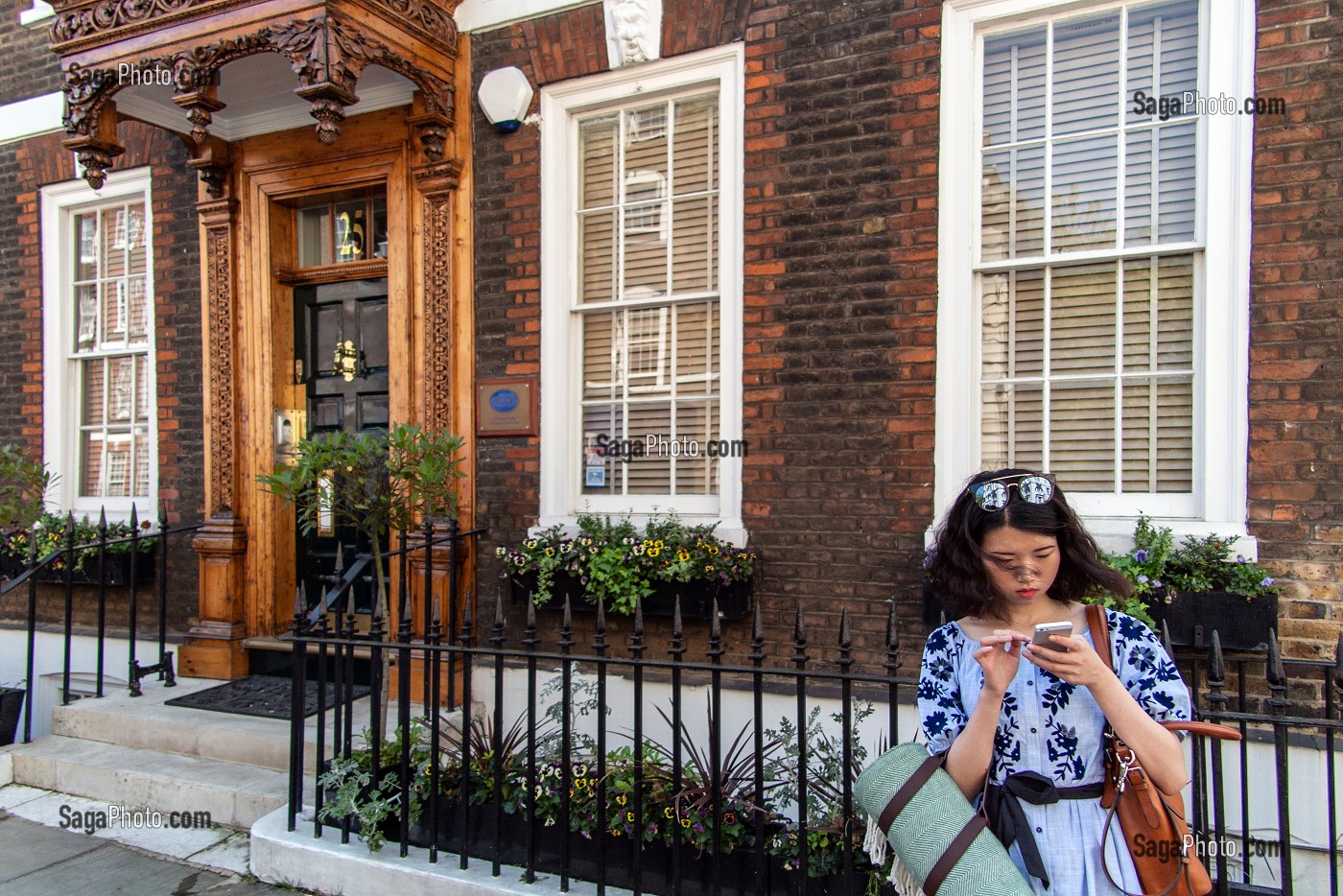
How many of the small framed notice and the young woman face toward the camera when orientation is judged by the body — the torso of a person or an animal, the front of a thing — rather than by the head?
2

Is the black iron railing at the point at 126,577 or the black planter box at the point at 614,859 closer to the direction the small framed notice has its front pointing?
the black planter box

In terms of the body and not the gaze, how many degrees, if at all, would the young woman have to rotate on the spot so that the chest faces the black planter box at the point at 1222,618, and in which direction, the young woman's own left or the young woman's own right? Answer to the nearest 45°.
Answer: approximately 180°

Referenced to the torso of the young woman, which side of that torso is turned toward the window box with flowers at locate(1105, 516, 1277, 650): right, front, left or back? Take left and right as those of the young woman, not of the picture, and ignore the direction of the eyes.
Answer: back

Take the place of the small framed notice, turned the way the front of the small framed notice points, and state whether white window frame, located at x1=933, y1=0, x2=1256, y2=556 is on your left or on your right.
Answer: on your left

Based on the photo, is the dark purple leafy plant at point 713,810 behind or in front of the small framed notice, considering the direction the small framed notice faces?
in front

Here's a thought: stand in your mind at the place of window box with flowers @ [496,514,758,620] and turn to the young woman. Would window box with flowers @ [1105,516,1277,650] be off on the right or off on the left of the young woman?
left

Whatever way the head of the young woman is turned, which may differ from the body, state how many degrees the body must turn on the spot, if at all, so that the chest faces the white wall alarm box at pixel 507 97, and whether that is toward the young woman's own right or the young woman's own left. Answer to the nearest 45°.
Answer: approximately 135° to the young woman's own right

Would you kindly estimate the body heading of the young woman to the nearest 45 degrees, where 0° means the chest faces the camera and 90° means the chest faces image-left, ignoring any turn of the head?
approximately 0°
